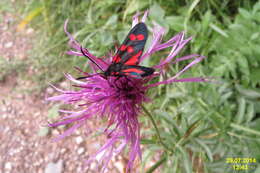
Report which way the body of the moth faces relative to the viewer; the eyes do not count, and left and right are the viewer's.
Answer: facing to the left of the viewer

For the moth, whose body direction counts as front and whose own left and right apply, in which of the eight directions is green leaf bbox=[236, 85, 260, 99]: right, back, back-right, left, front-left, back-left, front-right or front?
back-right

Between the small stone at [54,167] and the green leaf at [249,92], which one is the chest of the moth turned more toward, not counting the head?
the small stone

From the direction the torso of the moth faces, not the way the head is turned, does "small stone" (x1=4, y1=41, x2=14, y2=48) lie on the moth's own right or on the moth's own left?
on the moth's own right

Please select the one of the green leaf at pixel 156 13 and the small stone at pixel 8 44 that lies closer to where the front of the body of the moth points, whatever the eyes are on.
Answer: the small stone

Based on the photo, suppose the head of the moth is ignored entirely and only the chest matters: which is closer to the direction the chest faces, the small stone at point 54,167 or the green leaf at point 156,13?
the small stone
